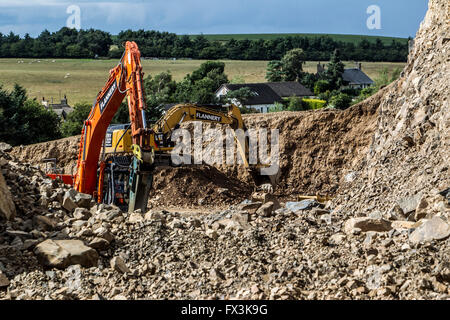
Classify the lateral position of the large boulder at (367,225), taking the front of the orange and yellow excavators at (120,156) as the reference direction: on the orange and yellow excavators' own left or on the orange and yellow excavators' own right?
on the orange and yellow excavators' own right

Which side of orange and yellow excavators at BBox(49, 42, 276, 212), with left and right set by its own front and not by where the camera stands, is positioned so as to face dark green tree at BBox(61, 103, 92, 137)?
left

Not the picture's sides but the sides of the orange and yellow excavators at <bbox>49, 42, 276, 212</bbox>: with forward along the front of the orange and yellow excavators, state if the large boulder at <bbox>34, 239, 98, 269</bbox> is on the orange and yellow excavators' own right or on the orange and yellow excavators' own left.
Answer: on the orange and yellow excavators' own right

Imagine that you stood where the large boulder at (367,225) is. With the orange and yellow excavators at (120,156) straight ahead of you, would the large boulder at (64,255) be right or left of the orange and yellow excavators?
left

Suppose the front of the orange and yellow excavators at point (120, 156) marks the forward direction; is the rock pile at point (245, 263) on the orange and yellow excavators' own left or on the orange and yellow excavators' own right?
on the orange and yellow excavators' own right

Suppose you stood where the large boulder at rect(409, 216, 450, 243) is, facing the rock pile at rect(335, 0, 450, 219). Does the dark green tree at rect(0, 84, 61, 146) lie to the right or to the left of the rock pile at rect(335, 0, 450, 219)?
left

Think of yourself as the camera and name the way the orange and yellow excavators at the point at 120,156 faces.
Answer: facing to the right of the viewer

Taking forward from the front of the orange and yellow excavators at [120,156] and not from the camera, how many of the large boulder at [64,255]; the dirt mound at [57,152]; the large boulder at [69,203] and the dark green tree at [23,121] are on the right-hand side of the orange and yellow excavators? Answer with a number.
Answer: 2
